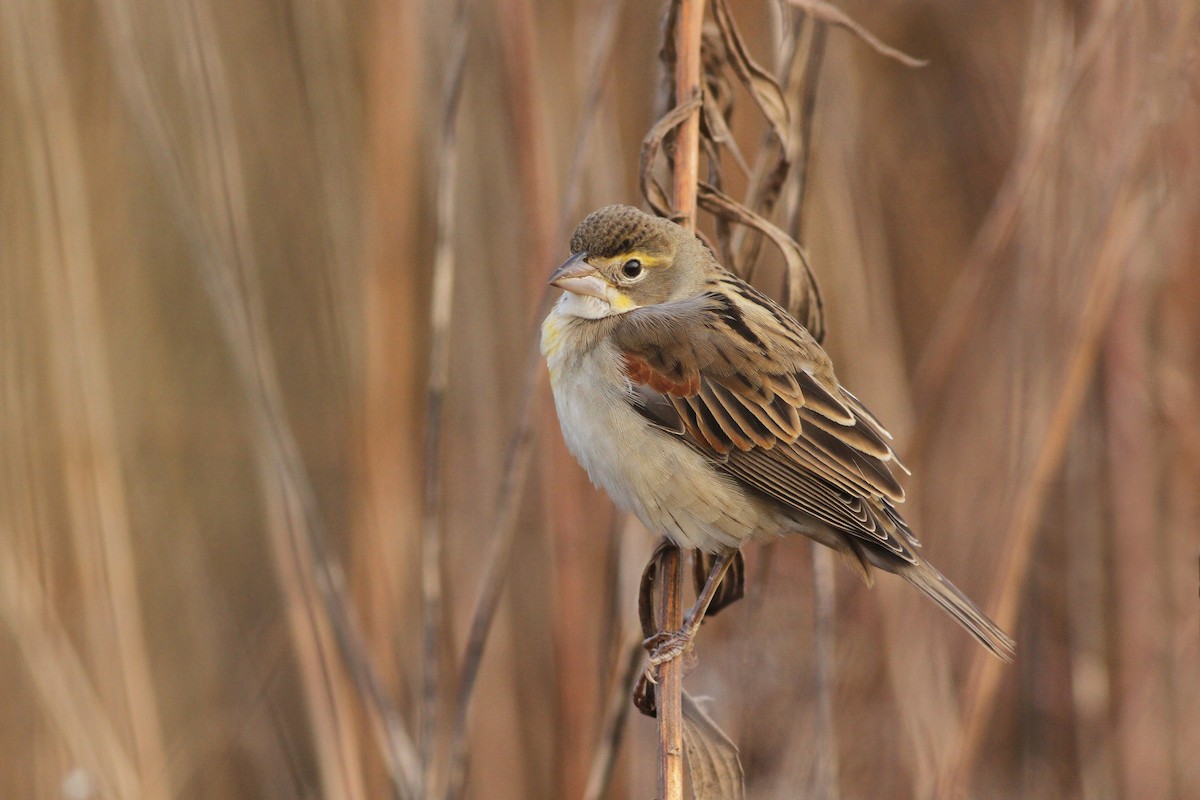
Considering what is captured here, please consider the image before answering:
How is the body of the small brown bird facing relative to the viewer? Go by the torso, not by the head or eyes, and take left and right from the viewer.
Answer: facing to the left of the viewer

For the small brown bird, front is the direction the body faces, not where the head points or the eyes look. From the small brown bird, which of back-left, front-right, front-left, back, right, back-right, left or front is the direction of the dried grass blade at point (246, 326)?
front

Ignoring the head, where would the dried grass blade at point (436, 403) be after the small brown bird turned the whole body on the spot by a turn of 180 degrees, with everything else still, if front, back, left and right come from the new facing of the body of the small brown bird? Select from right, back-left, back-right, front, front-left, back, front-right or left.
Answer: back
